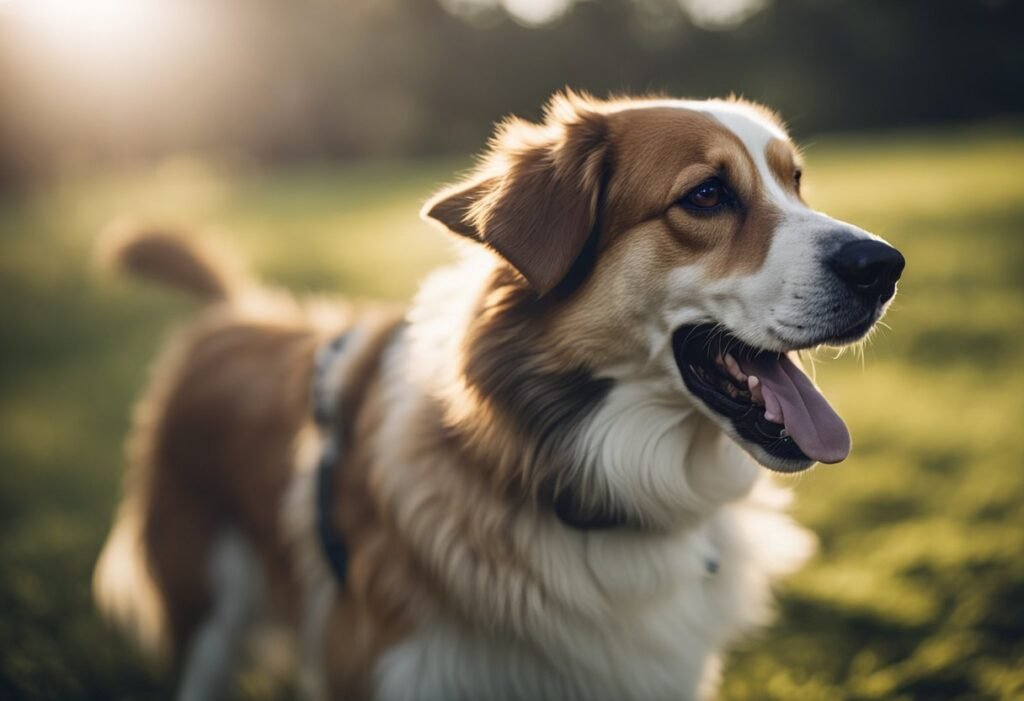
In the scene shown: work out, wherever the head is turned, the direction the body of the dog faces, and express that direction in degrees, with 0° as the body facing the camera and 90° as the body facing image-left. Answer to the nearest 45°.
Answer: approximately 315°
